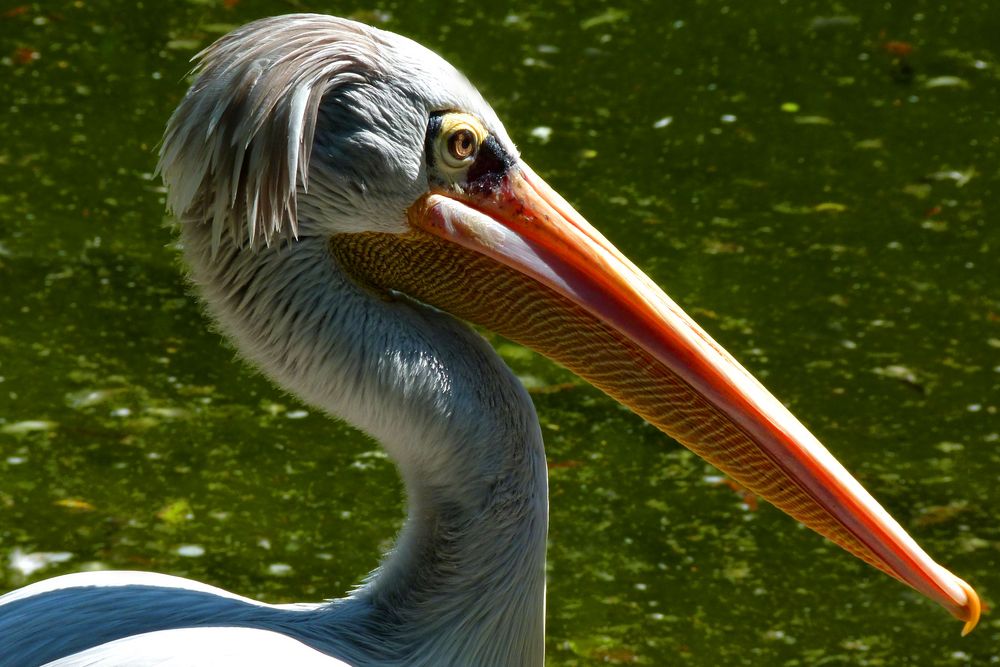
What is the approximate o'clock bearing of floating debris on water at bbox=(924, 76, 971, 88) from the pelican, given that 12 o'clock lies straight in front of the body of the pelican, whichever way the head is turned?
The floating debris on water is roughly at 10 o'clock from the pelican.

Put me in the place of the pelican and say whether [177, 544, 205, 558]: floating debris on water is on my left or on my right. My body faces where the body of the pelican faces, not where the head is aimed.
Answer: on my left

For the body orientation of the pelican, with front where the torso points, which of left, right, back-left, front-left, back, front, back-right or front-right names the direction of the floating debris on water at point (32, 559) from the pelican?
back-left

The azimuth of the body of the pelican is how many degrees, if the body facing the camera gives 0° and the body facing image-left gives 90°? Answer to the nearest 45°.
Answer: approximately 270°

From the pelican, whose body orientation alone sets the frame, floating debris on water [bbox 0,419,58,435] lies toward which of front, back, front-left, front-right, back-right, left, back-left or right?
back-left
